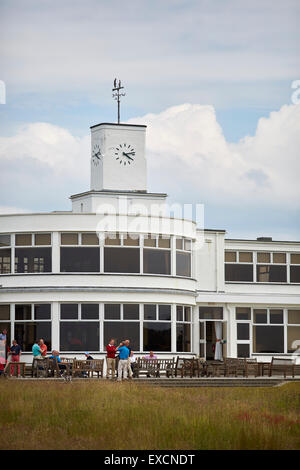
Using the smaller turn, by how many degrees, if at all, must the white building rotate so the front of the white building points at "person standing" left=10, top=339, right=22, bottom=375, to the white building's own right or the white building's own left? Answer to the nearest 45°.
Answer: approximately 45° to the white building's own right

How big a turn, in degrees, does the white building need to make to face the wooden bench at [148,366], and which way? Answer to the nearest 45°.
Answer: approximately 45° to its left

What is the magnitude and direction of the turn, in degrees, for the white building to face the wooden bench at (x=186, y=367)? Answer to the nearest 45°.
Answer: approximately 45° to its left

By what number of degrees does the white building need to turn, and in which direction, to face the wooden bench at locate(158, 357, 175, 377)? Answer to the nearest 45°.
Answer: approximately 45° to its left

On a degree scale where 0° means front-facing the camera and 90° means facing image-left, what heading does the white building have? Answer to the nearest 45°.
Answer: approximately 0°

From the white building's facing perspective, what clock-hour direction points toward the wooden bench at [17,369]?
The wooden bench is roughly at 1 o'clock from the white building.
